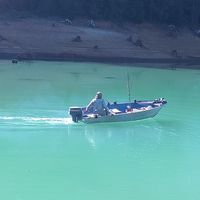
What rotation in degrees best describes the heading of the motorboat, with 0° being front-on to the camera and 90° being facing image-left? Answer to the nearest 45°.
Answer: approximately 270°
